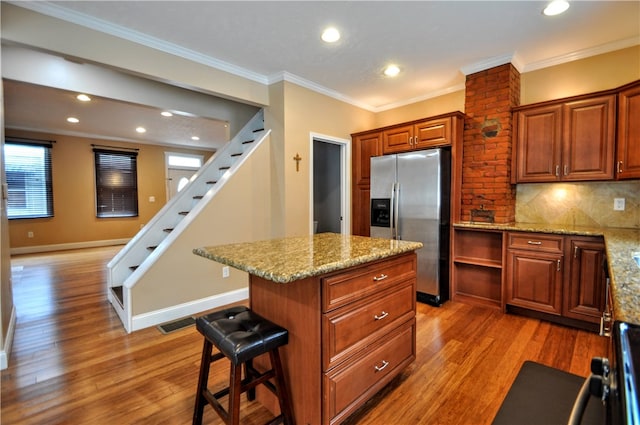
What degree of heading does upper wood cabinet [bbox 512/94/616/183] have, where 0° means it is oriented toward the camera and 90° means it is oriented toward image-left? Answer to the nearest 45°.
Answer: approximately 45°

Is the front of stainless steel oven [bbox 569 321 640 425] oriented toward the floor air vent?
yes

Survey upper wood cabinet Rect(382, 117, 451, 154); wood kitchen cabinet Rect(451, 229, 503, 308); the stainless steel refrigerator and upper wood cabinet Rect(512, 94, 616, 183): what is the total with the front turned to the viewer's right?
0

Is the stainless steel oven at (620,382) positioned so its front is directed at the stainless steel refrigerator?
no

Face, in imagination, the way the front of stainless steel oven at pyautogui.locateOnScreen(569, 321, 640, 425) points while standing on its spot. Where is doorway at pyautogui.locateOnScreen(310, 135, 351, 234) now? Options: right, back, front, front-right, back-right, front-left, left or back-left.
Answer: front-right

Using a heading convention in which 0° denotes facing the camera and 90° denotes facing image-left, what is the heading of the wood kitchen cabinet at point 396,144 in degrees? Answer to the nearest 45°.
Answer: approximately 45°

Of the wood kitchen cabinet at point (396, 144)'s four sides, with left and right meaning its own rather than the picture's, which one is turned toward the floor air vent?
front

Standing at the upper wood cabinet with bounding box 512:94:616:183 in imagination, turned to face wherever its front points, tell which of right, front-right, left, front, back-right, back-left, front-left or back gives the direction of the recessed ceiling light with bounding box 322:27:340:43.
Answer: front

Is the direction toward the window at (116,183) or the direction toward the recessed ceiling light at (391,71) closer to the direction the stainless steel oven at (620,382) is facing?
the window

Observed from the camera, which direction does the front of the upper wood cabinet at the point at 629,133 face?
facing the viewer and to the left of the viewer

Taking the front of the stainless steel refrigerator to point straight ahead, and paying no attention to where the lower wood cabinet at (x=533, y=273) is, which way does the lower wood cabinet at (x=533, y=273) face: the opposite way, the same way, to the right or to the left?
the same way

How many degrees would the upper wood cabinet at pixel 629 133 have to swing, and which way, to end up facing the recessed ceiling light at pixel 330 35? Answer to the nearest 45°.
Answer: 0° — it already faces it

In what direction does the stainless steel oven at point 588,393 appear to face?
to the viewer's left

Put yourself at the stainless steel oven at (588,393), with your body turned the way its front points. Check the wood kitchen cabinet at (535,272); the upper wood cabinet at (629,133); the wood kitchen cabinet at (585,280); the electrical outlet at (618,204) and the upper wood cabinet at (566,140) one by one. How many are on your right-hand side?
5

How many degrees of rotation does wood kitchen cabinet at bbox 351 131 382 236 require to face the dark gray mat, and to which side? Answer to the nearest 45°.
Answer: approximately 45° to its left

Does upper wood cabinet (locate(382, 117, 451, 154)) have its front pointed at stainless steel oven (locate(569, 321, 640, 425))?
no

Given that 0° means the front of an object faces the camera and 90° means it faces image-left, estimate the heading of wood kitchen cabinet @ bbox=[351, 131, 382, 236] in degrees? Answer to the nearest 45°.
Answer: approximately 45°
